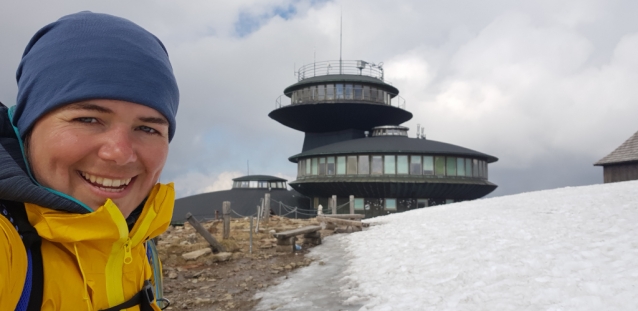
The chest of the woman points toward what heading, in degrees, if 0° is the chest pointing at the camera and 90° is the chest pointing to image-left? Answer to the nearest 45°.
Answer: approximately 315°

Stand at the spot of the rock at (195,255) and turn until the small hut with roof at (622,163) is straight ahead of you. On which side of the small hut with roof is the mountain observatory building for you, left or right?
left

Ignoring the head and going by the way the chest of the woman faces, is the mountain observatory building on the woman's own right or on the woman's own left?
on the woman's own left

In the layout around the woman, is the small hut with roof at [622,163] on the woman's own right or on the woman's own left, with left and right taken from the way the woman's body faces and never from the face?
on the woman's own left

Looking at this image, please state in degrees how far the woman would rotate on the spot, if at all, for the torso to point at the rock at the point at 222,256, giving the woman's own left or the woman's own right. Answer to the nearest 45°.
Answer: approximately 135° to the woman's own left
